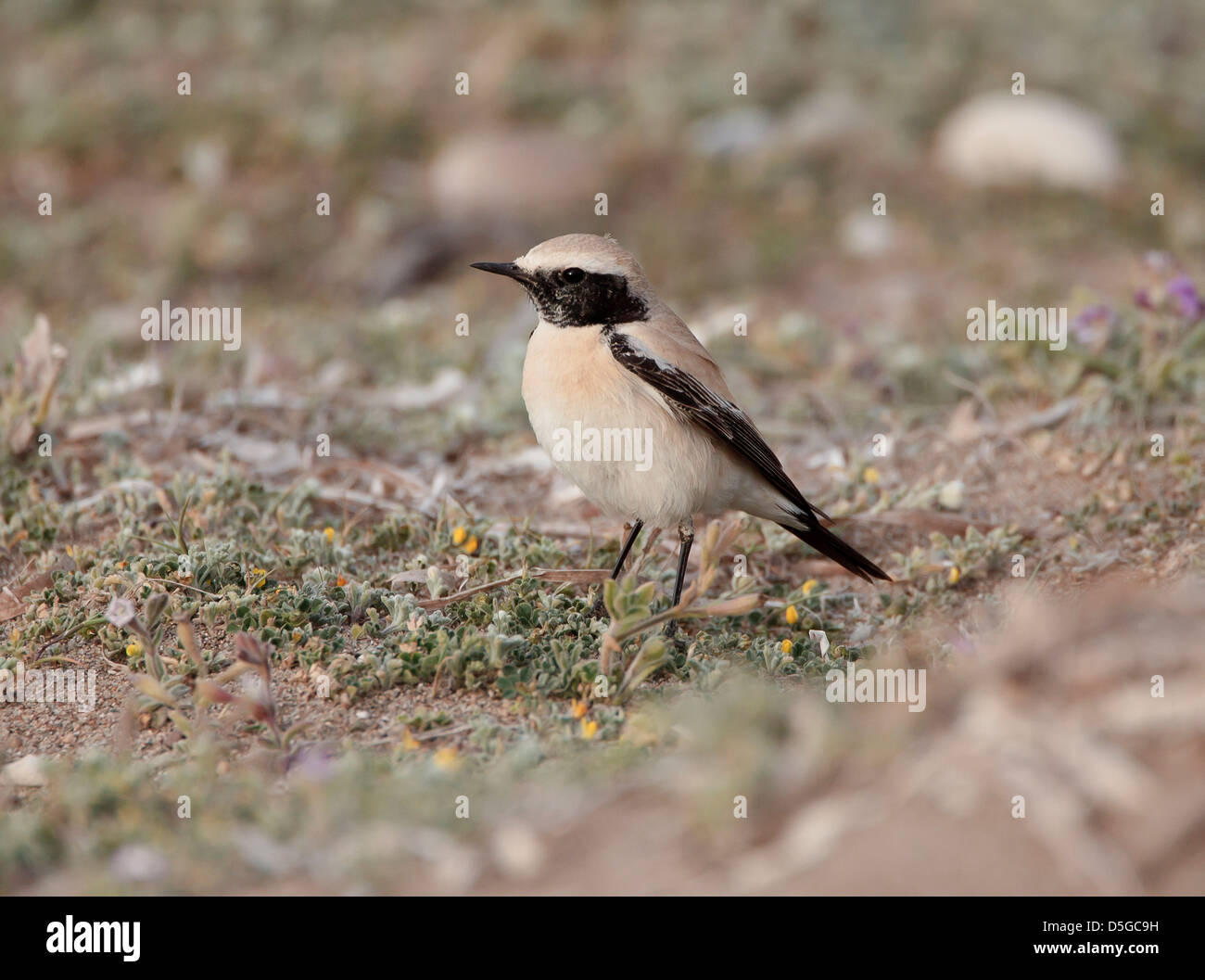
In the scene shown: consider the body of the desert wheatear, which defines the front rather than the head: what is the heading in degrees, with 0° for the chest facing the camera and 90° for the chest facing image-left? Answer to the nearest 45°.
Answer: approximately 45°

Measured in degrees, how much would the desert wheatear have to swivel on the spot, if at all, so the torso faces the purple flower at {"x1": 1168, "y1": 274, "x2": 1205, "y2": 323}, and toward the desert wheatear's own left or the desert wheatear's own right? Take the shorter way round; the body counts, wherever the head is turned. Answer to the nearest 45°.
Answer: approximately 180°
